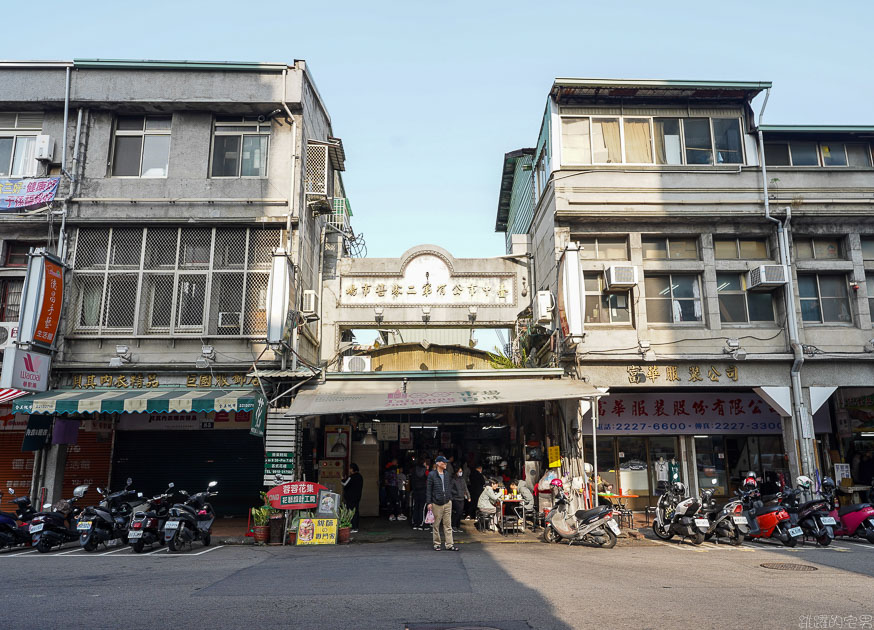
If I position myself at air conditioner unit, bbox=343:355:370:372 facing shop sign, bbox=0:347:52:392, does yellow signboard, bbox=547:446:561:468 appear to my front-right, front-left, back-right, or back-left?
back-left

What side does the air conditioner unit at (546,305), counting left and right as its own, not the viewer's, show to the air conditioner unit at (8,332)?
front

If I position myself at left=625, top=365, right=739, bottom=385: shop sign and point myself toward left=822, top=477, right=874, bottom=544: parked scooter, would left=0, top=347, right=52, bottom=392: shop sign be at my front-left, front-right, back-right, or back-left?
back-right

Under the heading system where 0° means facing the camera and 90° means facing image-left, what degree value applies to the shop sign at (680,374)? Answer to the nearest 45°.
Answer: approximately 0°

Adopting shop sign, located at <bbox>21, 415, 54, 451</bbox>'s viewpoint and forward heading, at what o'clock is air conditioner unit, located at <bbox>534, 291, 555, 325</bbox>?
The air conditioner unit is roughly at 10 o'clock from the shop sign.

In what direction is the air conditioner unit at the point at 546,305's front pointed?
to the viewer's left

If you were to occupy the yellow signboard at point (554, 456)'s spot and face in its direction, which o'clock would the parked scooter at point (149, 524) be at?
The parked scooter is roughly at 2 o'clock from the yellow signboard.

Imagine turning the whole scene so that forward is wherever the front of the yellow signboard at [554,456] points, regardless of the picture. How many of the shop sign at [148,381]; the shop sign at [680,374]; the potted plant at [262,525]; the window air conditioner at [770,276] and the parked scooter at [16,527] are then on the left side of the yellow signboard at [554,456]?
2

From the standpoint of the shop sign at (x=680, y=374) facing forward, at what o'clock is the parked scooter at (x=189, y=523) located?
The parked scooter is roughly at 2 o'clock from the shop sign.

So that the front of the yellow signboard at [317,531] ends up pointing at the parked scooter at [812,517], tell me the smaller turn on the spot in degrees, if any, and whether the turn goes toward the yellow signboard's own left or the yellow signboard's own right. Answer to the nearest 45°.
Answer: approximately 90° to the yellow signboard's own left
